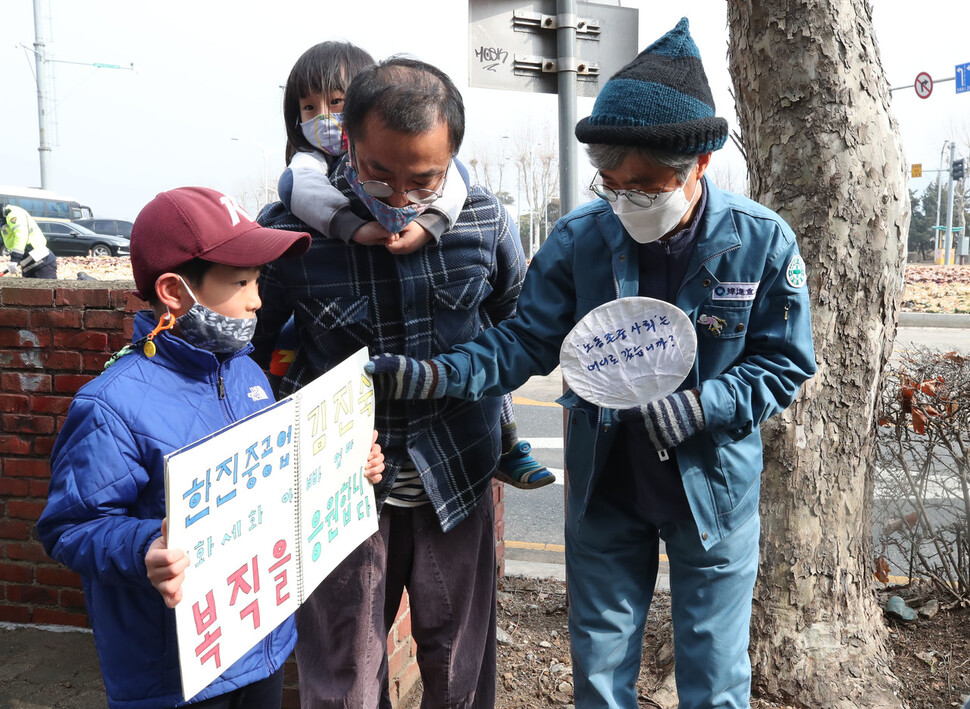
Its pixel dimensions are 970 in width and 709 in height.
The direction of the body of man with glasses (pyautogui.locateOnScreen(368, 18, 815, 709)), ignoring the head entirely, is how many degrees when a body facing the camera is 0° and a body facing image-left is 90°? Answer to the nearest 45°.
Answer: approximately 45°

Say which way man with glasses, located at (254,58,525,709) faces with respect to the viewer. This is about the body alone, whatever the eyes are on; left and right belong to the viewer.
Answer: facing the viewer

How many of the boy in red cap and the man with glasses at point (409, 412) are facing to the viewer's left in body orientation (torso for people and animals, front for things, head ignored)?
0

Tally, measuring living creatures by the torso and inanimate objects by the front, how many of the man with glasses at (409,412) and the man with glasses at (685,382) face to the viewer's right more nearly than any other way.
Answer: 0

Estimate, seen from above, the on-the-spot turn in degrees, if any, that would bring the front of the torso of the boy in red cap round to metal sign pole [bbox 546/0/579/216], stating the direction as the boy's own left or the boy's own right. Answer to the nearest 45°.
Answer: approximately 90° to the boy's own left

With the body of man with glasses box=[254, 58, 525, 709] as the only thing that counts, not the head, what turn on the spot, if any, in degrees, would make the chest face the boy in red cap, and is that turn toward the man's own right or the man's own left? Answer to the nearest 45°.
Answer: approximately 45° to the man's own right

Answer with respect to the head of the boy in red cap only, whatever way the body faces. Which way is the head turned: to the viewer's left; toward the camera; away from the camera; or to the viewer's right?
to the viewer's right

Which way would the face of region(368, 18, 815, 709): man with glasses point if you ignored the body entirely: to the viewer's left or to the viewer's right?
to the viewer's left

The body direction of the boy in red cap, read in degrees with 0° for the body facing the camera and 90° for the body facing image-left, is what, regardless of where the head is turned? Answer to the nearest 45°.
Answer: approximately 315°
